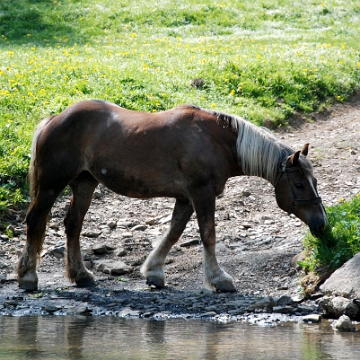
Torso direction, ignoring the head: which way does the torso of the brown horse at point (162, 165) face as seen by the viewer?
to the viewer's right

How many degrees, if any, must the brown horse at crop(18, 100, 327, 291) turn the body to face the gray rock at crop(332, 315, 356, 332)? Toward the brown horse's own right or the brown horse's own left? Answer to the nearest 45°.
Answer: approximately 45° to the brown horse's own right

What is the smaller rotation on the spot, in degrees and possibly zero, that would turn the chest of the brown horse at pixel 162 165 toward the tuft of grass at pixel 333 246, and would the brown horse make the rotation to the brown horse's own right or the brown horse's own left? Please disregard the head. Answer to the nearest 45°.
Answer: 0° — it already faces it
